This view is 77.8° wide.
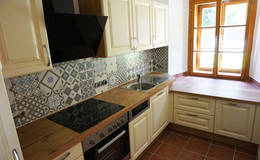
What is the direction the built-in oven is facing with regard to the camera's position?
facing the viewer and to the right of the viewer

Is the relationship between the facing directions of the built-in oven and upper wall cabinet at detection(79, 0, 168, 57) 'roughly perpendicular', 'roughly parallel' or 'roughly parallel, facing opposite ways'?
roughly parallel

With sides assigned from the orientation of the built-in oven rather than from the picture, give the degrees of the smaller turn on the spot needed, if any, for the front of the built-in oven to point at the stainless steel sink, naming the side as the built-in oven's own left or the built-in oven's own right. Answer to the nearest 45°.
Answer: approximately 90° to the built-in oven's own left

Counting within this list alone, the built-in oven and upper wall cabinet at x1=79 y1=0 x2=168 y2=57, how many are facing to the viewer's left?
0

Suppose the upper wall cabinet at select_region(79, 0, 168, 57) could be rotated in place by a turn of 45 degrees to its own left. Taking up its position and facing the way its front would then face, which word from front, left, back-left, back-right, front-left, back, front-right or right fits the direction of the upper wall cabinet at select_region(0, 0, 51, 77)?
back-right

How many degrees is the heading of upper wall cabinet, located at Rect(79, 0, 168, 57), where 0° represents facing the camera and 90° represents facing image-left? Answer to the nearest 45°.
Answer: approximately 315°

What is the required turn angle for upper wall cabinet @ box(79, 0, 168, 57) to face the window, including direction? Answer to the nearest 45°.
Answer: approximately 90° to its left
